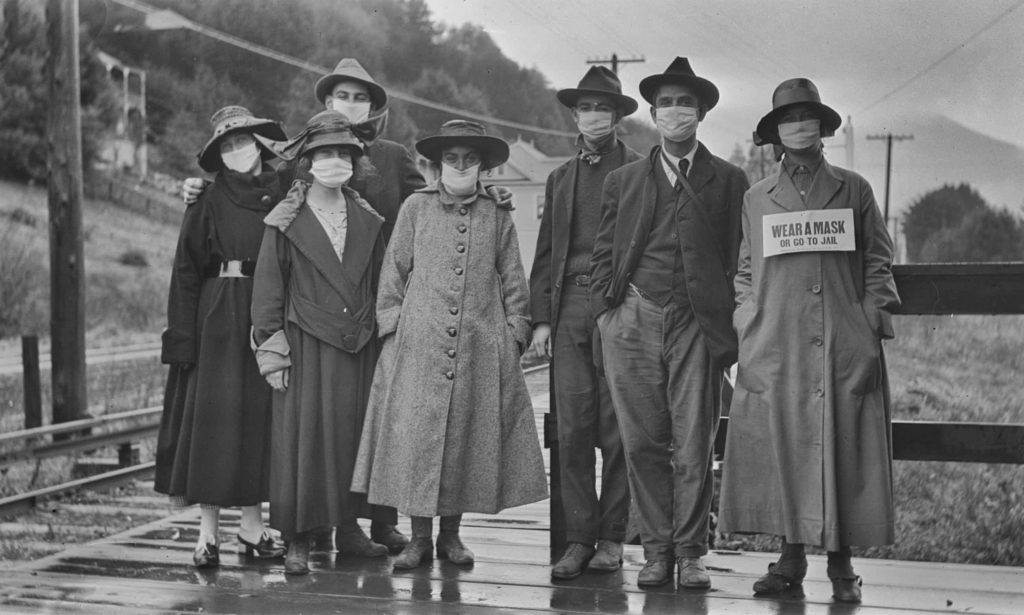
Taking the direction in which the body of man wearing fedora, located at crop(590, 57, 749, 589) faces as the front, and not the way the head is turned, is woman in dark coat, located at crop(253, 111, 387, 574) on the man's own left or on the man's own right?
on the man's own right

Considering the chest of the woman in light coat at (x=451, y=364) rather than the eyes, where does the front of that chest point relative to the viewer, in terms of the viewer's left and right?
facing the viewer

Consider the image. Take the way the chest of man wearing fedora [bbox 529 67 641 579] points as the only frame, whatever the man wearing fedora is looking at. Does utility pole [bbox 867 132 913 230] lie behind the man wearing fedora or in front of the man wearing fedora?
behind

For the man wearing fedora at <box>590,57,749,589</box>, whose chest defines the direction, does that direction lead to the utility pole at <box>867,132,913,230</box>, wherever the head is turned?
no

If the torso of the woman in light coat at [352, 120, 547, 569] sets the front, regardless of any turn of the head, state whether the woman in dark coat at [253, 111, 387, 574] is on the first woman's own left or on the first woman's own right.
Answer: on the first woman's own right

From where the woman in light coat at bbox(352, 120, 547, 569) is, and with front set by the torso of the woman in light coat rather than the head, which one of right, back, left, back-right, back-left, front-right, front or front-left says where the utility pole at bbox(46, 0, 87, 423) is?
back-right

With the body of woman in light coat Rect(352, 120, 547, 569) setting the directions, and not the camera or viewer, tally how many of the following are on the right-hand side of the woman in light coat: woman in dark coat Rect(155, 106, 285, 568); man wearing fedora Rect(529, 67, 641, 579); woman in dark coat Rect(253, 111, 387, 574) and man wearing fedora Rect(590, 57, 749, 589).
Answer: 2

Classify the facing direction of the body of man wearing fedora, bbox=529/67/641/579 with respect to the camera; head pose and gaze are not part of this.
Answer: toward the camera

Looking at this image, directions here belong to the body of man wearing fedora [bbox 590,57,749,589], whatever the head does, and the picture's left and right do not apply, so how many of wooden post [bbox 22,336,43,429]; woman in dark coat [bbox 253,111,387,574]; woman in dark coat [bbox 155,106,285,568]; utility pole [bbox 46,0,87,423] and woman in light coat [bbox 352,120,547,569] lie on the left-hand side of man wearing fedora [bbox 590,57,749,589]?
0

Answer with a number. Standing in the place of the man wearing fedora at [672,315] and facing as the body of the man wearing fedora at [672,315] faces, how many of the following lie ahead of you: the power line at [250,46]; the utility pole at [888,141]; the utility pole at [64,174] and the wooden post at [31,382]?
0

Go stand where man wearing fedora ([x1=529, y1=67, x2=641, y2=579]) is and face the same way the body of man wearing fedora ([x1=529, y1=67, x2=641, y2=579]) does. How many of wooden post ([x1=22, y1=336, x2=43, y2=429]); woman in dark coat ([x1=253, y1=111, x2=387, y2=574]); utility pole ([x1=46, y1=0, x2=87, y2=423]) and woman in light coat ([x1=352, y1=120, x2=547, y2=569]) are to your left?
0

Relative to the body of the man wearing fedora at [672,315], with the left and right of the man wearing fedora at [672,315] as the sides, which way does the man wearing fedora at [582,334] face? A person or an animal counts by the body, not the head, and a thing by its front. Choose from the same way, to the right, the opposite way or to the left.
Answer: the same way

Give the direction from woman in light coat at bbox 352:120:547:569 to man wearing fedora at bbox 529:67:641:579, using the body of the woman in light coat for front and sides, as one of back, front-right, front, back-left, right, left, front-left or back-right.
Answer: left

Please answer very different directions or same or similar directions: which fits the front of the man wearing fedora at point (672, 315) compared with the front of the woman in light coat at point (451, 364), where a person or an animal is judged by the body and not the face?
same or similar directions

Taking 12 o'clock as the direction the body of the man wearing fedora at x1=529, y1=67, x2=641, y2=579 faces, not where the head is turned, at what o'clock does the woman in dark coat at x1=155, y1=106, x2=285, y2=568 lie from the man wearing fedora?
The woman in dark coat is roughly at 3 o'clock from the man wearing fedora.

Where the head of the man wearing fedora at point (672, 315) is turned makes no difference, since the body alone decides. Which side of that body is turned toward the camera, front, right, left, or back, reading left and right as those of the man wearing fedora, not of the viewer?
front

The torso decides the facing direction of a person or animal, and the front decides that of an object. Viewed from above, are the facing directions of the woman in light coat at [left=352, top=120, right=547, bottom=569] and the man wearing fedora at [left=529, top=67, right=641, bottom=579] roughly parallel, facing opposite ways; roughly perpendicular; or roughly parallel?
roughly parallel
